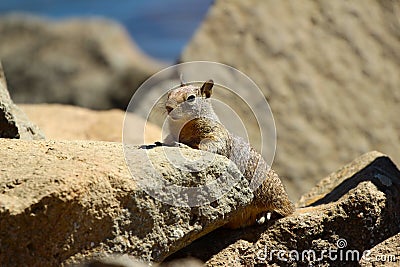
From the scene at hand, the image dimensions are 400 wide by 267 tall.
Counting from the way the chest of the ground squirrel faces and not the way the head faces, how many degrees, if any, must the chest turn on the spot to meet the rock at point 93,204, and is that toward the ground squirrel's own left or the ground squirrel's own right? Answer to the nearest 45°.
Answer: approximately 45° to the ground squirrel's own left

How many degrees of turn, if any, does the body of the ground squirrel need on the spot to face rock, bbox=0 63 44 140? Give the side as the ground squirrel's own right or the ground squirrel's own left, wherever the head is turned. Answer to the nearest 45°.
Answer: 0° — it already faces it

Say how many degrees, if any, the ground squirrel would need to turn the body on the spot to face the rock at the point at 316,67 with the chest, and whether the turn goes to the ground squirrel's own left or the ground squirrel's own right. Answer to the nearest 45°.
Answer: approximately 135° to the ground squirrel's own right

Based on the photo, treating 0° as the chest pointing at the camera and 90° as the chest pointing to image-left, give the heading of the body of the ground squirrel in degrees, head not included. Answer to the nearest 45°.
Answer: approximately 90°

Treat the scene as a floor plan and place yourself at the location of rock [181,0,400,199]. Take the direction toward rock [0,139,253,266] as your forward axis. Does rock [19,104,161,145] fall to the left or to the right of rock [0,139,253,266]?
right
